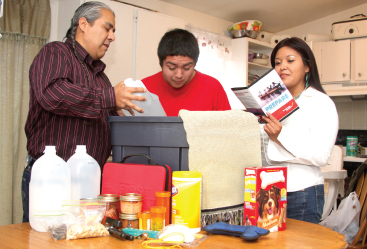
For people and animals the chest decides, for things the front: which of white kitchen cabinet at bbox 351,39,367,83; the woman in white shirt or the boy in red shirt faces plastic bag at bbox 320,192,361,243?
the white kitchen cabinet

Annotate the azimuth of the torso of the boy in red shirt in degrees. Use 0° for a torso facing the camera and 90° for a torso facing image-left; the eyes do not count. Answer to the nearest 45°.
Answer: approximately 0°

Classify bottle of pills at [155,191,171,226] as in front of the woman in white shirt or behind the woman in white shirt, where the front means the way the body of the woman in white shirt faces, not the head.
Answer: in front

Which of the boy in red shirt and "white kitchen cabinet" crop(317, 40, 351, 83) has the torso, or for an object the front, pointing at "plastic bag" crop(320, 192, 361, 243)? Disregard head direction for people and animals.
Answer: the white kitchen cabinet

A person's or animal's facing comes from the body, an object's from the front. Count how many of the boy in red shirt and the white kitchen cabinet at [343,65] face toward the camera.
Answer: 2

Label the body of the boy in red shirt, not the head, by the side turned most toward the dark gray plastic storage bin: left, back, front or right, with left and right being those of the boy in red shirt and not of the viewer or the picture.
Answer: front

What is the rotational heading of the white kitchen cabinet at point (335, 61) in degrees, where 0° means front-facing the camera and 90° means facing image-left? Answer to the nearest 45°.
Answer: approximately 0°

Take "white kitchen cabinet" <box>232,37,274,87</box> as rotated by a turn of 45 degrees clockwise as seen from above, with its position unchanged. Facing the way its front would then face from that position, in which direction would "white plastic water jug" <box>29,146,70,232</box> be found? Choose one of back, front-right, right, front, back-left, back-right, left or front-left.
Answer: front

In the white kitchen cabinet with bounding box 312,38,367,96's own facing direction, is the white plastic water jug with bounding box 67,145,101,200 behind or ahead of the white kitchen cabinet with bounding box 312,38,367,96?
ahead

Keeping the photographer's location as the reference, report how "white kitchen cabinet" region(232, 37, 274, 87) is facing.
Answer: facing the viewer and to the right of the viewer

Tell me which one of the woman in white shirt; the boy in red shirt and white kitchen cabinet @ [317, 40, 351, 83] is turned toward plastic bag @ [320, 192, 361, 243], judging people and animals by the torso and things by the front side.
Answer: the white kitchen cabinet

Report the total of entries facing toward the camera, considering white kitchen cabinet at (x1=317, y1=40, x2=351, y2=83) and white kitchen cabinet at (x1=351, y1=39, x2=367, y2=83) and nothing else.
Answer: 2

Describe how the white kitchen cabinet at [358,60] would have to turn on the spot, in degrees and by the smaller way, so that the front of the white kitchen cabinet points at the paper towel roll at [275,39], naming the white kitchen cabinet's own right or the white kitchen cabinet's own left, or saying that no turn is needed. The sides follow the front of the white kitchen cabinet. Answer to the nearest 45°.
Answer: approximately 90° to the white kitchen cabinet's own right

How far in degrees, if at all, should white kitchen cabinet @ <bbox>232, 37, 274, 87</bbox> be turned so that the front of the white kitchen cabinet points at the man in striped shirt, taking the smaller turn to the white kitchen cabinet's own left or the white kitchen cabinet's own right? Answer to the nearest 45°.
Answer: approximately 45° to the white kitchen cabinet's own right
